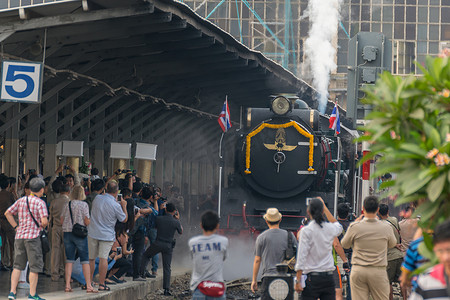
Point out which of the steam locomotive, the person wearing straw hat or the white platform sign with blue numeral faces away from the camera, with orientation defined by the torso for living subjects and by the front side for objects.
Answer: the person wearing straw hat

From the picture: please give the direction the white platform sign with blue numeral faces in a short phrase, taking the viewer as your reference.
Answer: facing the viewer

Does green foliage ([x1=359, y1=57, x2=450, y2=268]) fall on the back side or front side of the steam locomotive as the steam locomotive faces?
on the front side

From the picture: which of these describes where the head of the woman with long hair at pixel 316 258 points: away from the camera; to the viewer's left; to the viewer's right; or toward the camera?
away from the camera

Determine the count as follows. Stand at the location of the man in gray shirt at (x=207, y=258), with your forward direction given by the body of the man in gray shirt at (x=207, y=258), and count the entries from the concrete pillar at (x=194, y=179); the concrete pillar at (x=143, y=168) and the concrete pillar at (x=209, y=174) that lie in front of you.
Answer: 3

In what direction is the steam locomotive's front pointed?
toward the camera

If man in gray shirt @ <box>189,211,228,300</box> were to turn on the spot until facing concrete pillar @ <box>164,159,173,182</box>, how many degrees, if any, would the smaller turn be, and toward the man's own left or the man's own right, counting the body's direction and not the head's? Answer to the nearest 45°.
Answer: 0° — they already face it

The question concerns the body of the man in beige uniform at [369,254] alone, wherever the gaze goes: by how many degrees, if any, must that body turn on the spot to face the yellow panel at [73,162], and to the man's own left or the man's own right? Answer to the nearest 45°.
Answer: approximately 45° to the man's own left

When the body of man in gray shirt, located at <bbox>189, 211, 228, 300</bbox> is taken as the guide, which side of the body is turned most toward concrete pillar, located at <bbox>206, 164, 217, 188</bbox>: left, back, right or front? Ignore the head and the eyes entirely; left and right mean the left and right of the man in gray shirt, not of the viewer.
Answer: front

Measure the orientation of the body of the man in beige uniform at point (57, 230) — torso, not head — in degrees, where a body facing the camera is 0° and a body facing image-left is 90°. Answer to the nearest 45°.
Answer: approximately 225°

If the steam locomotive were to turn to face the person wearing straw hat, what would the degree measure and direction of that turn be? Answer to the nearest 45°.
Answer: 0° — it already faces them

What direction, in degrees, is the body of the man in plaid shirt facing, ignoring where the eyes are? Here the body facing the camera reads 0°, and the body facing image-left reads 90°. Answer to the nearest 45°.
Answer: approximately 225°

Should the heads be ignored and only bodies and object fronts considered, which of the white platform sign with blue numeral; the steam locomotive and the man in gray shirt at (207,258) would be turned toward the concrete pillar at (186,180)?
the man in gray shirt

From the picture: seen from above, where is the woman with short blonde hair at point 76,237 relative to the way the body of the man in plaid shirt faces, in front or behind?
in front

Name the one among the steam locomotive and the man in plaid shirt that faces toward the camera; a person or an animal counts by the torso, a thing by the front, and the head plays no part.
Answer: the steam locomotive

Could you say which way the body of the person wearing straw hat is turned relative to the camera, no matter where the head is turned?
away from the camera

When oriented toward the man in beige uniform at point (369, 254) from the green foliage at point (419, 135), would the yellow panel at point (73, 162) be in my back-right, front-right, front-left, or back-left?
front-left

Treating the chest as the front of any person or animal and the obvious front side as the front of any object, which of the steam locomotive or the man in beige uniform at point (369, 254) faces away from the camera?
the man in beige uniform
